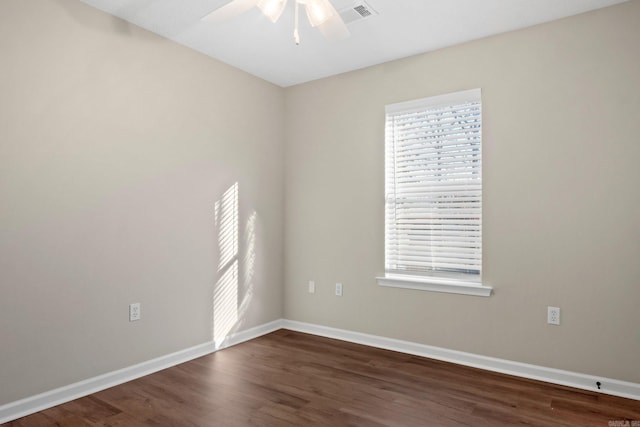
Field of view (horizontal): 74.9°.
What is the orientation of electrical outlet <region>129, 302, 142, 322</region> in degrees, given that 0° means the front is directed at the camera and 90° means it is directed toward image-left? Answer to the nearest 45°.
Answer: approximately 315°

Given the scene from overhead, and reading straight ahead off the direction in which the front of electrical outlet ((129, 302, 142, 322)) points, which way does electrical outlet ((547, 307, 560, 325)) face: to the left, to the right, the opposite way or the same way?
to the right

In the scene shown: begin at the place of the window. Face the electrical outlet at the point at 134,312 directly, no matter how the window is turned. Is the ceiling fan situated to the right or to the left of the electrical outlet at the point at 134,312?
left

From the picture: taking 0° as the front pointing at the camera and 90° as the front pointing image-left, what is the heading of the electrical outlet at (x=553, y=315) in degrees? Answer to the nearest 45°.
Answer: approximately 0°

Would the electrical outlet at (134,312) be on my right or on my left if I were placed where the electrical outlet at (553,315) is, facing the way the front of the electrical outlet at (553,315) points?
on my right

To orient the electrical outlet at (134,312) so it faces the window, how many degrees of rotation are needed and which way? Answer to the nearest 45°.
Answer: approximately 45° to its left
